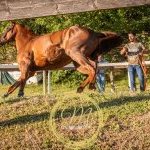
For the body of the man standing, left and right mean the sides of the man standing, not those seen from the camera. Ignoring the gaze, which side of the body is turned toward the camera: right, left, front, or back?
front

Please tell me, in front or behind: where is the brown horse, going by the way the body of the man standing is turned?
in front

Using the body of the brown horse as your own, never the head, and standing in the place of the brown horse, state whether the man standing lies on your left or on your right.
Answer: on your right

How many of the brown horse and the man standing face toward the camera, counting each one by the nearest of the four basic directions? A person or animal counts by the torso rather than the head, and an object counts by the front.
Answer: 1

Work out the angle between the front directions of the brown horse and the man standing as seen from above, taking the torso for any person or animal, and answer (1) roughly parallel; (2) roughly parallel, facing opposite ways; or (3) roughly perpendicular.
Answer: roughly perpendicular

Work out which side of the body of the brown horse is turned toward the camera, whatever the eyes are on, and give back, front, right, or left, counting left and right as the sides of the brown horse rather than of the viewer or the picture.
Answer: left
